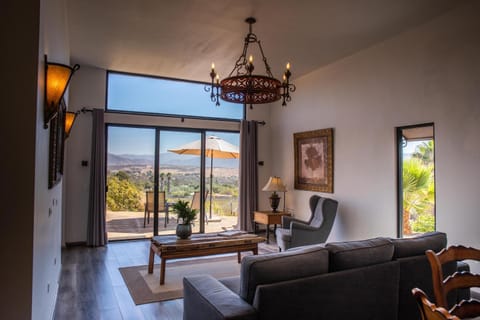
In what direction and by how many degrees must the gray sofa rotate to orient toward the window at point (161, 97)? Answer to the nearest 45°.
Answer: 0° — it already faces it

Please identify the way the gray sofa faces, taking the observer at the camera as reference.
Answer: facing away from the viewer and to the left of the viewer

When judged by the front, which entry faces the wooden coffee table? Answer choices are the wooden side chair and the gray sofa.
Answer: the gray sofa

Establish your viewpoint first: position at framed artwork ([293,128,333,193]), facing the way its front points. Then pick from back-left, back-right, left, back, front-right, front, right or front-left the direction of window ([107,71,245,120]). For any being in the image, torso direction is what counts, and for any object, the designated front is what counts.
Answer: front-right

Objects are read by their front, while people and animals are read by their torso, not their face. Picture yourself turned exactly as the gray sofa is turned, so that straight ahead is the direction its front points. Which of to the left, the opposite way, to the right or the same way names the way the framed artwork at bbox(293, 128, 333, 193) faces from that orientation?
to the left
